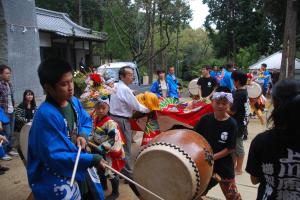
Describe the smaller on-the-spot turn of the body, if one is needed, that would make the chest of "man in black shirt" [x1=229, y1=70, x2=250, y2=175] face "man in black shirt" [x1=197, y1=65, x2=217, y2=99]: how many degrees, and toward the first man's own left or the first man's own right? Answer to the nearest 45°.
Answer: approximately 90° to the first man's own right

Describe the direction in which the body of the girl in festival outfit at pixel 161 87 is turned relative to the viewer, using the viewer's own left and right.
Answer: facing the viewer

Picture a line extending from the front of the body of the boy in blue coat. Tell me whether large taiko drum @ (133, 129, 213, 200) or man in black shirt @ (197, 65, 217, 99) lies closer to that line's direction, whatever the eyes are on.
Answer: the large taiko drum
